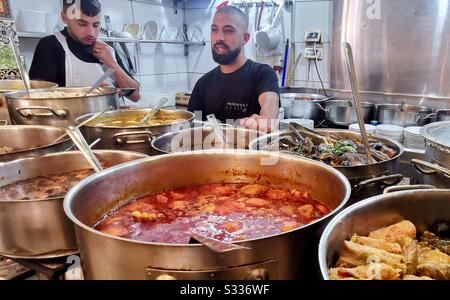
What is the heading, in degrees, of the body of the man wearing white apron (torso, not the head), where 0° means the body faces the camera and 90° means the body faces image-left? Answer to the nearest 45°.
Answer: approximately 315°

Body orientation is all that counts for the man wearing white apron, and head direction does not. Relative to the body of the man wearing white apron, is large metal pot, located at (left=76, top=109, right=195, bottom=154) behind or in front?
in front

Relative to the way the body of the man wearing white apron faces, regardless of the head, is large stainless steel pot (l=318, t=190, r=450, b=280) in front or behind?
in front

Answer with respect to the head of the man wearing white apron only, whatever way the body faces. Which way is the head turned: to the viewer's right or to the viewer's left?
to the viewer's right

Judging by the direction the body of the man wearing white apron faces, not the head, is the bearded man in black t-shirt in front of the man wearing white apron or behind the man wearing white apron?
in front

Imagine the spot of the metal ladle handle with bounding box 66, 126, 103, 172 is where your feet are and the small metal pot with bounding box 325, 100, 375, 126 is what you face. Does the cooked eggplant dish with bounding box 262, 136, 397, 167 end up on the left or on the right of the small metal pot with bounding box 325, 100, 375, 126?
right

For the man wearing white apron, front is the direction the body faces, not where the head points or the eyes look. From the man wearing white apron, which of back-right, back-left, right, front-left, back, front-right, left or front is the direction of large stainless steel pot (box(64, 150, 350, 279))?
front-right
